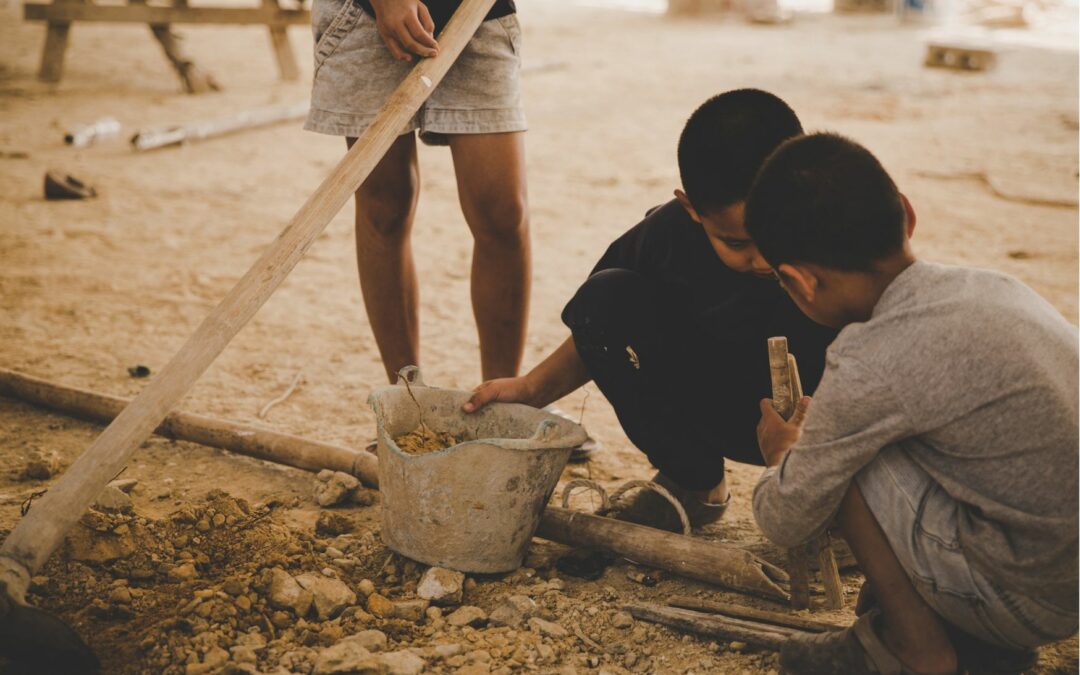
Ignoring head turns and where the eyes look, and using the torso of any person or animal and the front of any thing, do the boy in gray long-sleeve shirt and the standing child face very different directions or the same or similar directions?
very different directions

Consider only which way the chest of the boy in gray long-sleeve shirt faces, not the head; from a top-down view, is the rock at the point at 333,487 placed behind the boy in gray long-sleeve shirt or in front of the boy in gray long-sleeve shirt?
in front

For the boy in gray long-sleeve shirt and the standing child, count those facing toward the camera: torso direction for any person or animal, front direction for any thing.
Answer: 1

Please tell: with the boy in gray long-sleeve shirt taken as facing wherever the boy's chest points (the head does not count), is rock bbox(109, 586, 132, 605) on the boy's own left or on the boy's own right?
on the boy's own left

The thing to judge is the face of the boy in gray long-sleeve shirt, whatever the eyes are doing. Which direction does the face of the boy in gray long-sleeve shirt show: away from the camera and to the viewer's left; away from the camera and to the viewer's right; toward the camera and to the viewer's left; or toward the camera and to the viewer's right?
away from the camera and to the viewer's left

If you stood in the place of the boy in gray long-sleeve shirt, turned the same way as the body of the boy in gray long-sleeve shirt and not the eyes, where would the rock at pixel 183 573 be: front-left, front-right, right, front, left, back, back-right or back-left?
front-left

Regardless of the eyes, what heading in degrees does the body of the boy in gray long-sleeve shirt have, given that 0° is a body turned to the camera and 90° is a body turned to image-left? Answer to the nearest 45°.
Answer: approximately 135°

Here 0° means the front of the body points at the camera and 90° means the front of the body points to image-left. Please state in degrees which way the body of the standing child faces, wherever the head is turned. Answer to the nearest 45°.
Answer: approximately 0°

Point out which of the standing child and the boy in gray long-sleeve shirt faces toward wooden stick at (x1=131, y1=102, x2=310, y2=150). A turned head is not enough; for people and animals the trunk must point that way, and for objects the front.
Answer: the boy in gray long-sleeve shirt

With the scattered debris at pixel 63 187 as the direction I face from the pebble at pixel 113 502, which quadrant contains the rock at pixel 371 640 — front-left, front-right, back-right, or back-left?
back-right

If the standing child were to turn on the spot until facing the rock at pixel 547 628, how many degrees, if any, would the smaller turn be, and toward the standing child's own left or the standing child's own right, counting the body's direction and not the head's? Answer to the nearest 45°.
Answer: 0° — they already face it

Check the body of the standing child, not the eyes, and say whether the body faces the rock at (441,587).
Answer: yes

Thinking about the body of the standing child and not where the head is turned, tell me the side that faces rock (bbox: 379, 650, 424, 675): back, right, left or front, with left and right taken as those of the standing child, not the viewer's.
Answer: front

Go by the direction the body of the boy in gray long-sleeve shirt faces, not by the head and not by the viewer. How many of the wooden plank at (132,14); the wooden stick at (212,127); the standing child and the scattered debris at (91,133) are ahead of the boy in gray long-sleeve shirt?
4
